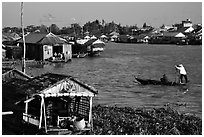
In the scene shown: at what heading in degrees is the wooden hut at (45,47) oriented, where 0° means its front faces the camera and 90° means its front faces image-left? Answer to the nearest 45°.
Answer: approximately 315°

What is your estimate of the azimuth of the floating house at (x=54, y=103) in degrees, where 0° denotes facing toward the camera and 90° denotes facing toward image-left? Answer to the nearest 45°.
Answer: approximately 315°

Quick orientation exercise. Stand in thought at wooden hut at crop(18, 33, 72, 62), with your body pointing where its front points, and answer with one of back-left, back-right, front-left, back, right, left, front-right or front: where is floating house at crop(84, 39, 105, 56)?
left

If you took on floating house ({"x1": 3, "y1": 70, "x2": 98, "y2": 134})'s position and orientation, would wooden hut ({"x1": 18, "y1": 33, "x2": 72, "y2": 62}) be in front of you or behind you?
behind

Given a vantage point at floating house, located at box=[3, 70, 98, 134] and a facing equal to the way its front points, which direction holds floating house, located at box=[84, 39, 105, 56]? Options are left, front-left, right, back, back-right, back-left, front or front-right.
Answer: back-left

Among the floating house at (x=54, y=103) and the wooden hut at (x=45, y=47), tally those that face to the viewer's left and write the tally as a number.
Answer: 0

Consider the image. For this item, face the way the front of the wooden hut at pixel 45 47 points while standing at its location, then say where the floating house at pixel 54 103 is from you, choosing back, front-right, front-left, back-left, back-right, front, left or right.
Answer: front-right
